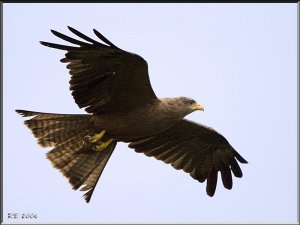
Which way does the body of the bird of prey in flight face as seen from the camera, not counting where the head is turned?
to the viewer's right
